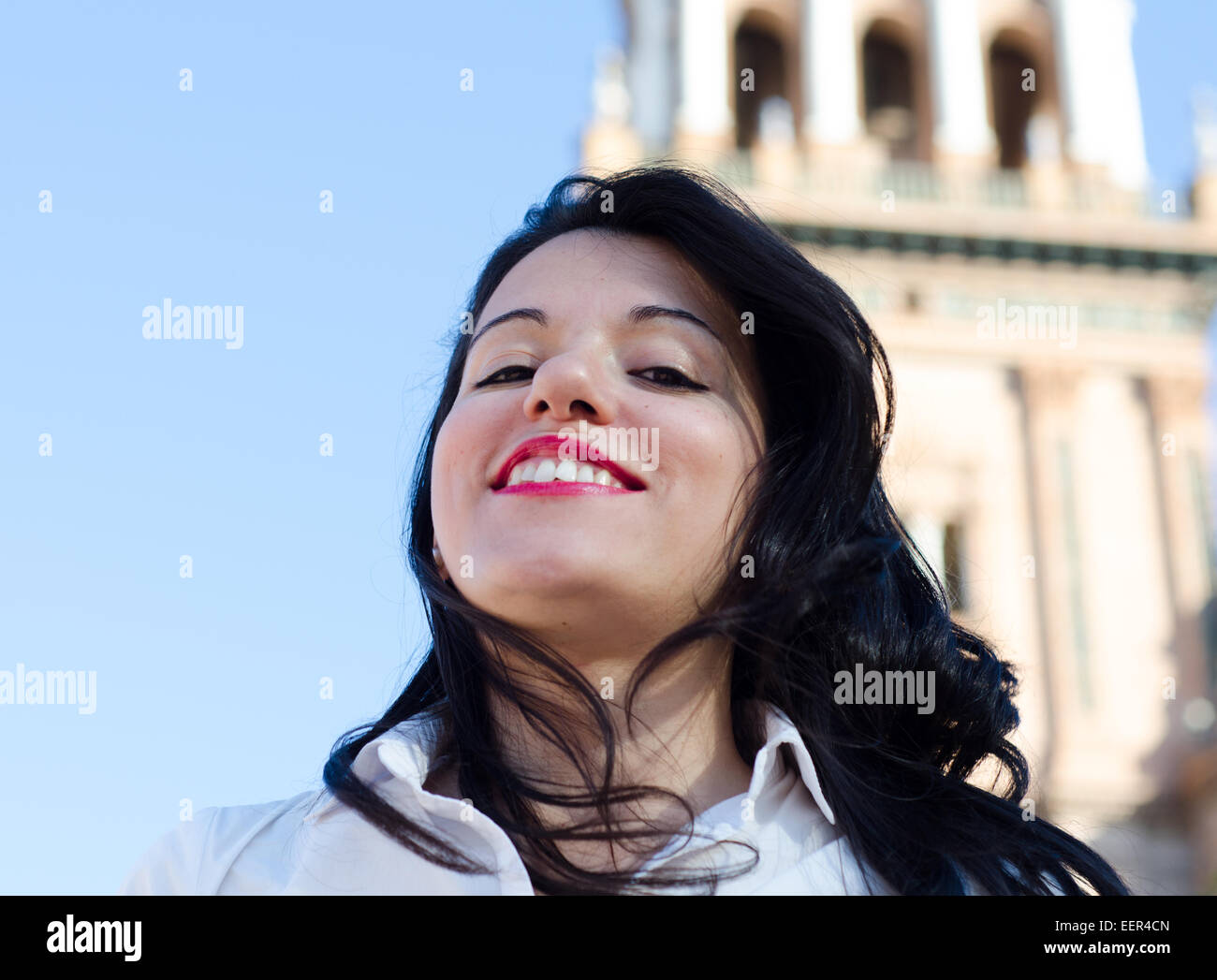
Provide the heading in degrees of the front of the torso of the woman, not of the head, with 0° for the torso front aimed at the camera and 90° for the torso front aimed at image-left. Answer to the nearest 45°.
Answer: approximately 0°

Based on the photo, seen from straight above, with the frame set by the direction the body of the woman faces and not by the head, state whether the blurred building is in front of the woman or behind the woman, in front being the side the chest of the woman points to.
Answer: behind
